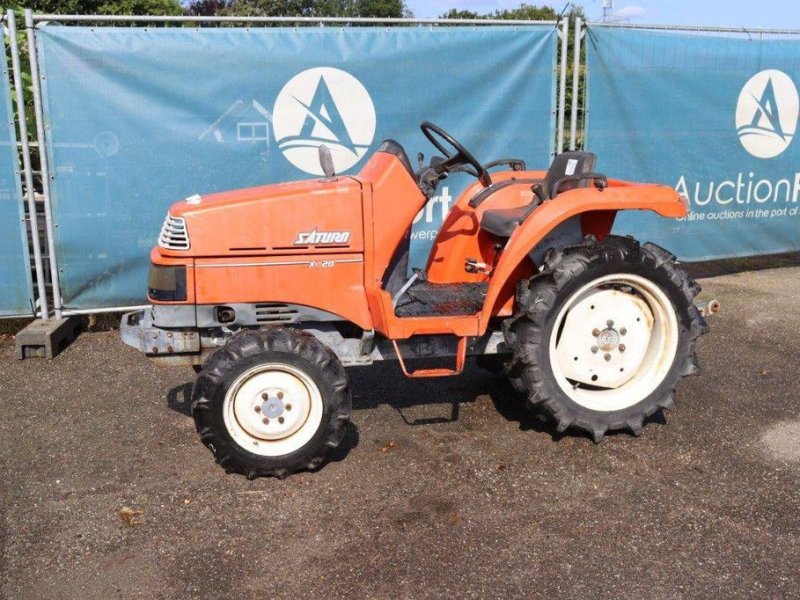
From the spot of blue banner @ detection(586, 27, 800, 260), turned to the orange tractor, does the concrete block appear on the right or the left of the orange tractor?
right

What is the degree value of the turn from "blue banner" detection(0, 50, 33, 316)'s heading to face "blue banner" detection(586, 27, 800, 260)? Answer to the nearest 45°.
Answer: approximately 90° to its left

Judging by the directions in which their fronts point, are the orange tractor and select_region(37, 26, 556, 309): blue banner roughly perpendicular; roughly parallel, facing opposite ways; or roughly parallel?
roughly perpendicular

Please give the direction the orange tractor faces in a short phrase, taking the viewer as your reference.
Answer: facing to the left of the viewer

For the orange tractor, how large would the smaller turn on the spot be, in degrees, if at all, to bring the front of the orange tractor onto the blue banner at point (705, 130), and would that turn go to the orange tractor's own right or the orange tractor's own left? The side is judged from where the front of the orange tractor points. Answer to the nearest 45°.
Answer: approximately 135° to the orange tractor's own right

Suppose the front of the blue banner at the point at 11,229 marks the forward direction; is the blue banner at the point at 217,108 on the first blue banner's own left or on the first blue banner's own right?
on the first blue banner's own left

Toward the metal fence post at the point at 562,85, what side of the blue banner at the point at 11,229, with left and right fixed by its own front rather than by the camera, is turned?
left

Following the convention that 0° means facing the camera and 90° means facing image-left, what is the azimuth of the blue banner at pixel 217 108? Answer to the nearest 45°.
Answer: approximately 0°

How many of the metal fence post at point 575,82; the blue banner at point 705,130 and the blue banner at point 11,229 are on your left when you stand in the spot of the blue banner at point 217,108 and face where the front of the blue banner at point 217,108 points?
2
